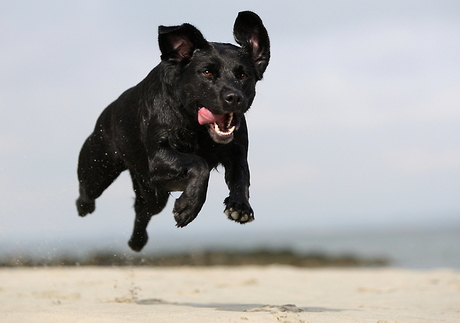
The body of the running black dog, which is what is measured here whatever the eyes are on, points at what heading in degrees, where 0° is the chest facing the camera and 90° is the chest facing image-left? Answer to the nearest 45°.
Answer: approximately 315°
